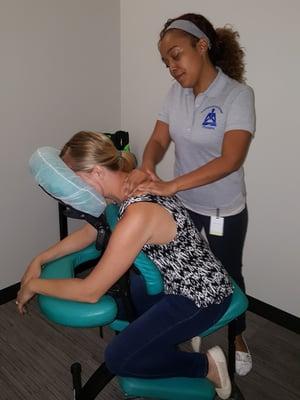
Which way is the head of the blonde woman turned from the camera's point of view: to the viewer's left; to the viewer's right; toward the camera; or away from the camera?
to the viewer's left

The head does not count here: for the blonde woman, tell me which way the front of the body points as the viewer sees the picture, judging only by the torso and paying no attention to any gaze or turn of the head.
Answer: to the viewer's left

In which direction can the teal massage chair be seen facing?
to the viewer's left
